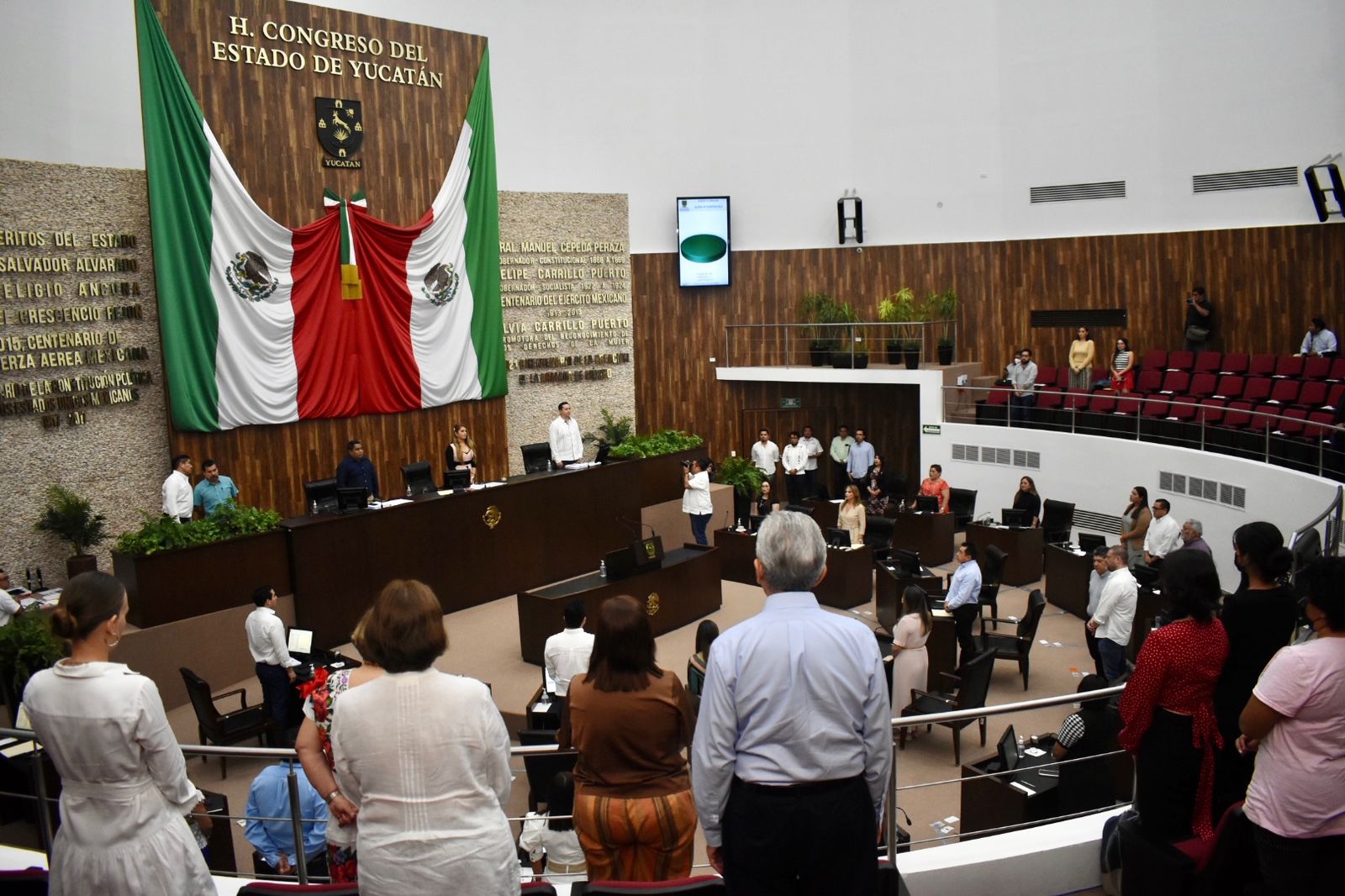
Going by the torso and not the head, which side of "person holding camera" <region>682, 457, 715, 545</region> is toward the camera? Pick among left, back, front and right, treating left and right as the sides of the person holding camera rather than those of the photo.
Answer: left

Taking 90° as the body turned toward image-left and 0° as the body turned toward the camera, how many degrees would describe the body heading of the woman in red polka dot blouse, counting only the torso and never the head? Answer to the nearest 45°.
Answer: approximately 135°

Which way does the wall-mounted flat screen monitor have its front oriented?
toward the camera

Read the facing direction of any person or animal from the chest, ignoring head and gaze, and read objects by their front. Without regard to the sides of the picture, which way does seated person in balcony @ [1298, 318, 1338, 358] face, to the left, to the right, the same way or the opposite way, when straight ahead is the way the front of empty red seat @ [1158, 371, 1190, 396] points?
the same way

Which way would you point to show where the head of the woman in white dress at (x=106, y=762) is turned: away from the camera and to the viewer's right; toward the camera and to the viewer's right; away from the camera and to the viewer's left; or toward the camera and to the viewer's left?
away from the camera and to the viewer's right

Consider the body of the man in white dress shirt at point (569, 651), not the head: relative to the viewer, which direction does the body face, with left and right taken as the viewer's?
facing away from the viewer

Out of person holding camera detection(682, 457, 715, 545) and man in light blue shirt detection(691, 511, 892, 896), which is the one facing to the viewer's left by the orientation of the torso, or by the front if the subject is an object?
the person holding camera

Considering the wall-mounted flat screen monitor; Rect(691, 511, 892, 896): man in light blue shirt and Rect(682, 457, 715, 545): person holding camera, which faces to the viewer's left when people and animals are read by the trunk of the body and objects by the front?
the person holding camera

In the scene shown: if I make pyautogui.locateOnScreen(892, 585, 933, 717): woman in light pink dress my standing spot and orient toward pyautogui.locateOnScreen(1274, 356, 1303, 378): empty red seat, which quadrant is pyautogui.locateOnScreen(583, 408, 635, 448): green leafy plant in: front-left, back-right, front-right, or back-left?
front-left

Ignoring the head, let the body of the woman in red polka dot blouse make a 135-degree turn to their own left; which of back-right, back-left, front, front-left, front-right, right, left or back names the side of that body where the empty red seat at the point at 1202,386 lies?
back

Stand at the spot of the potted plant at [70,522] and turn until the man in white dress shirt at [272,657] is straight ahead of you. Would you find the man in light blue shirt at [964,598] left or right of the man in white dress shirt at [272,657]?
left

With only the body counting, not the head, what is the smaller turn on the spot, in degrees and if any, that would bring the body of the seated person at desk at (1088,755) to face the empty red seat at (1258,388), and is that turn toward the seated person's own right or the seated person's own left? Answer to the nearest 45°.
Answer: approximately 45° to the seated person's own right

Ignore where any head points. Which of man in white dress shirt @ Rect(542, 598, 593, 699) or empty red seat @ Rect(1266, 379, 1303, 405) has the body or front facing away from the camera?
the man in white dress shirt

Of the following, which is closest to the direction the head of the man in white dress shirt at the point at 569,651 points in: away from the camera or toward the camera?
away from the camera

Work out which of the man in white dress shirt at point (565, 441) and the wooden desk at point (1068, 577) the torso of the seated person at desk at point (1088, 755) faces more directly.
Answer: the man in white dress shirt

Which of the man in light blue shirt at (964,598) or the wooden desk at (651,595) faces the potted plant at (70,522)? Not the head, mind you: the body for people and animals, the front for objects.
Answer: the man in light blue shirt

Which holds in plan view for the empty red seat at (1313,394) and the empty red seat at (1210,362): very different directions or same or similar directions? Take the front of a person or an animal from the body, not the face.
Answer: same or similar directions

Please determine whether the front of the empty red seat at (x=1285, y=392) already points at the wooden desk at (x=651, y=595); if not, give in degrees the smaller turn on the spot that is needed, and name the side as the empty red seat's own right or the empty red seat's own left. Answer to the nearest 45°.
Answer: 0° — it already faces it

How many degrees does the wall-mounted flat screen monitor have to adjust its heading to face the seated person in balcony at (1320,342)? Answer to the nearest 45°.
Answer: approximately 45° to its left

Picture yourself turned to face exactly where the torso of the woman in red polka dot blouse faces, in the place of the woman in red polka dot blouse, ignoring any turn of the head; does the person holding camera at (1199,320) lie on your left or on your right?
on your right

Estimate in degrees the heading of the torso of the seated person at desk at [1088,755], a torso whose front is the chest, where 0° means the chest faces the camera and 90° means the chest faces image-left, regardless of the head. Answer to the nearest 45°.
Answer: approximately 135°

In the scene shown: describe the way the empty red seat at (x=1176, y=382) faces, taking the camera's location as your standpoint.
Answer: facing the viewer and to the left of the viewer
